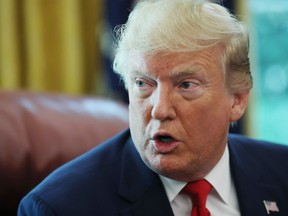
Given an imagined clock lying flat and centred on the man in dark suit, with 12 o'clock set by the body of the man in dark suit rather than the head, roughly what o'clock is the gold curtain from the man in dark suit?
The gold curtain is roughly at 5 o'clock from the man in dark suit.

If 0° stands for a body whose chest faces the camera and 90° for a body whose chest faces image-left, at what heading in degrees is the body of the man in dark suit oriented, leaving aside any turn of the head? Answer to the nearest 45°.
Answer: approximately 0°

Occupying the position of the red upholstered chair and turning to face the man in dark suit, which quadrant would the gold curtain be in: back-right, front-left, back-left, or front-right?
back-left

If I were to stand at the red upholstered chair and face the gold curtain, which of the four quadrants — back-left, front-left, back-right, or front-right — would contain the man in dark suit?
back-right
